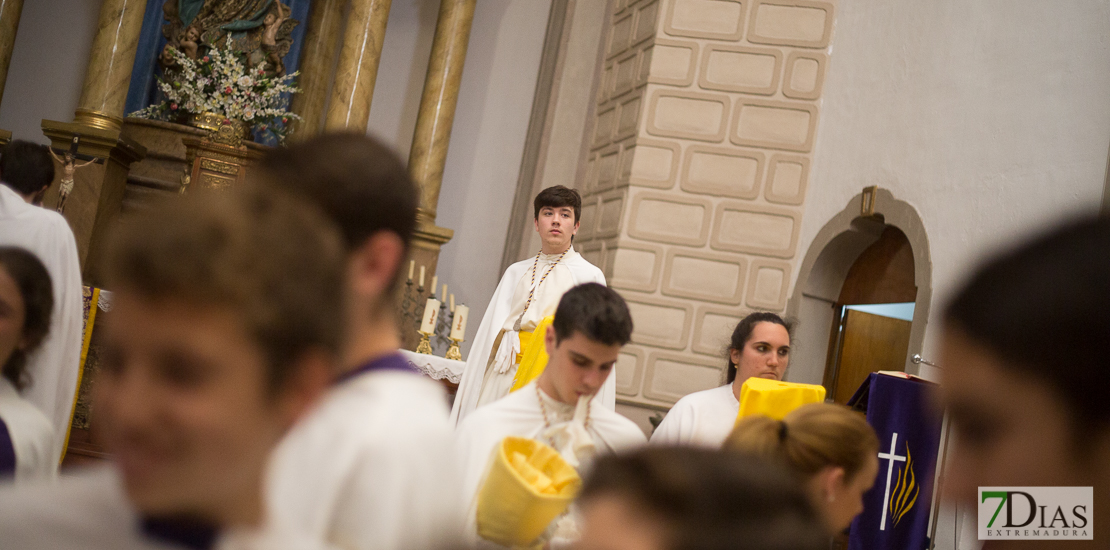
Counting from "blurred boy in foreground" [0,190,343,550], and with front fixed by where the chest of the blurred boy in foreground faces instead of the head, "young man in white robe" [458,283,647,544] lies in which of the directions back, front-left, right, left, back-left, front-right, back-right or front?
back

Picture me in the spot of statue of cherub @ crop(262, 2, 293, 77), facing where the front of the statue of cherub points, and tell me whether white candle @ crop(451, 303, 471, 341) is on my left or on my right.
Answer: on my left

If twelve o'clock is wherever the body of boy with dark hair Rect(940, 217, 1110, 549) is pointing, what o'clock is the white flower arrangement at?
The white flower arrangement is roughly at 1 o'clock from the boy with dark hair.

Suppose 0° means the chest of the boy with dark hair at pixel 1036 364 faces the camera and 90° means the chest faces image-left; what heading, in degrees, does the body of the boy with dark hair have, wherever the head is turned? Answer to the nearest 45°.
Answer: approximately 90°

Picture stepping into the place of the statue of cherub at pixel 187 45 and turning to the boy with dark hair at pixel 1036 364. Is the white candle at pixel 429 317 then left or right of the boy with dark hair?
left

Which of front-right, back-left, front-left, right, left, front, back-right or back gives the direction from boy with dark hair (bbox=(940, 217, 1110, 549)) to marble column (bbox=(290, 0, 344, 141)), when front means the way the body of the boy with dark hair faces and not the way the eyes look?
front-right

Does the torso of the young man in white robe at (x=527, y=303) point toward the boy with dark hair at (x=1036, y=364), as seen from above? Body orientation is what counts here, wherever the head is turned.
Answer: yes

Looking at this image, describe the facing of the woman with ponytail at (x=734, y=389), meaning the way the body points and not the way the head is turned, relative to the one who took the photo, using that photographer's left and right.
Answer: facing the viewer and to the right of the viewer

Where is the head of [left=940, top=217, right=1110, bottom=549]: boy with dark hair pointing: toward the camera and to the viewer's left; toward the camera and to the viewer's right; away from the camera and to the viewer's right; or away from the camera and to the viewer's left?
toward the camera and to the viewer's left

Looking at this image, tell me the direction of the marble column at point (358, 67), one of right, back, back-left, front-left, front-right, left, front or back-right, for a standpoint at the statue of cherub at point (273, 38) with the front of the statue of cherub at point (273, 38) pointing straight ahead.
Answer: left

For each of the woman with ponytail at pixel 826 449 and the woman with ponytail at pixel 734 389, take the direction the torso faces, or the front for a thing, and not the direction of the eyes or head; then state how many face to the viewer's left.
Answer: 0

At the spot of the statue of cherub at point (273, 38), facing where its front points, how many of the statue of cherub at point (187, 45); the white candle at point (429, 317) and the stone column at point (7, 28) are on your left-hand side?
1

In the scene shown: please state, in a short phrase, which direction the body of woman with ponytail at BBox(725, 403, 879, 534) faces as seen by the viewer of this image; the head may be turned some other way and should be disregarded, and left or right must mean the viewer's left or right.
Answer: facing away from the viewer and to the right of the viewer
